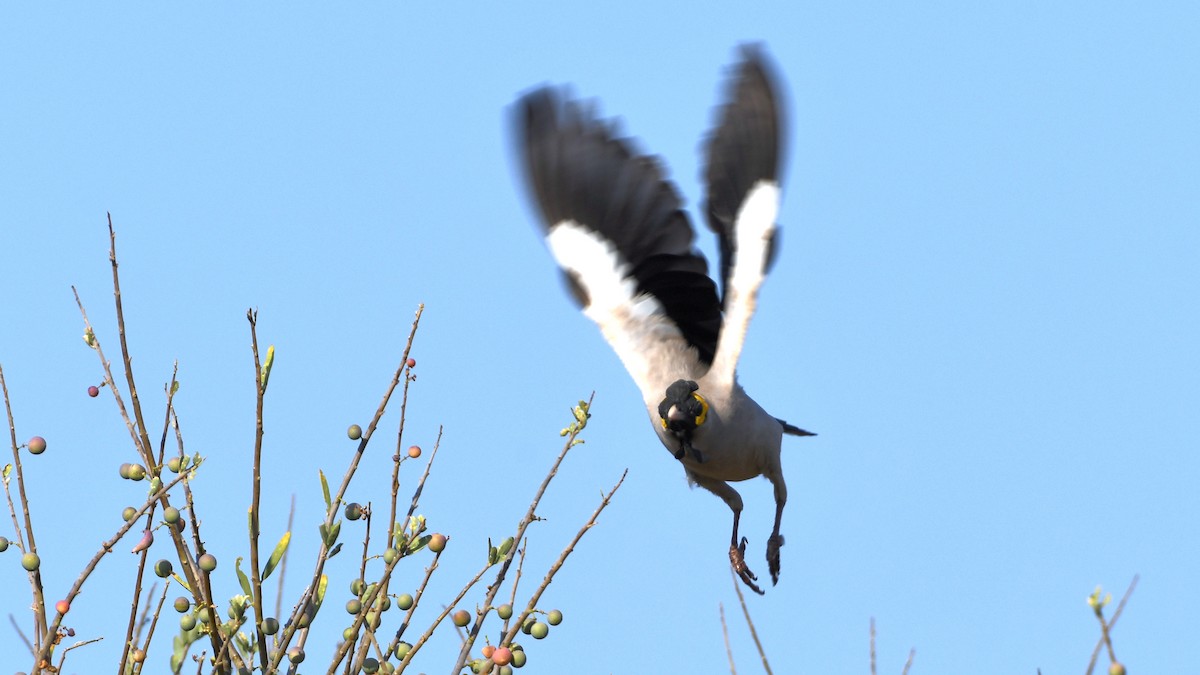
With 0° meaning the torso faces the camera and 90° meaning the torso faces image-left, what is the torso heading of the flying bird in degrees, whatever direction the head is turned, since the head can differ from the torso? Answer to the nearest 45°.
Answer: approximately 45°
